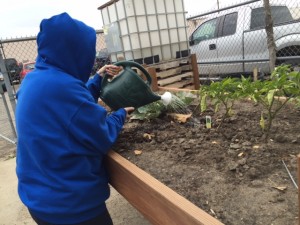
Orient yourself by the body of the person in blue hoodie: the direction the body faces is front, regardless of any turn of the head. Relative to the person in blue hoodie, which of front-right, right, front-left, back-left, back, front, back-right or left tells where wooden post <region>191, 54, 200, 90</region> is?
front

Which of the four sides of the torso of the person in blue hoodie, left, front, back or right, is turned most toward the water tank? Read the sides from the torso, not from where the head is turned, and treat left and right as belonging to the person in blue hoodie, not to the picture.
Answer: front

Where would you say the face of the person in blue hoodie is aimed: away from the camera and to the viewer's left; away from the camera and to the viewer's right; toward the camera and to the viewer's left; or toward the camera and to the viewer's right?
away from the camera and to the viewer's right

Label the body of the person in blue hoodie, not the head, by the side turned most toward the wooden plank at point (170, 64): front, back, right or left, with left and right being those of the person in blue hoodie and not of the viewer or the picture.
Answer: front

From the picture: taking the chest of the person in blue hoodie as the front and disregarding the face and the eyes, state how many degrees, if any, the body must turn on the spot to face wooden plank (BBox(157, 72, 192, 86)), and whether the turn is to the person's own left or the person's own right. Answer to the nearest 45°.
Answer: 0° — they already face it

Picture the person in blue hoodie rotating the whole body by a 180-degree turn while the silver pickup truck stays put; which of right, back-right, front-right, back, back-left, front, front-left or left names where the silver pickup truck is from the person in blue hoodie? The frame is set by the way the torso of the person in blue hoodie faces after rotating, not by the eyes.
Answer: back

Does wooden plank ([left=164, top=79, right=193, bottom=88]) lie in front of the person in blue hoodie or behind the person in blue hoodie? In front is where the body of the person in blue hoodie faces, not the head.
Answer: in front

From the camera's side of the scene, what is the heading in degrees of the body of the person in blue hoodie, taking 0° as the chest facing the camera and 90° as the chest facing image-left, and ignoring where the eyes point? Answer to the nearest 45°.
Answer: approximately 225°

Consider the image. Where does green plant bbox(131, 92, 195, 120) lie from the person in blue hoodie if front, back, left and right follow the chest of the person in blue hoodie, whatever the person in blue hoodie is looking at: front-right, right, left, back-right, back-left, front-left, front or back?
front
